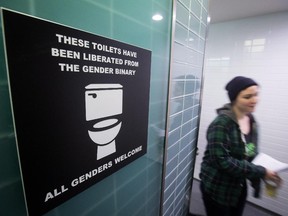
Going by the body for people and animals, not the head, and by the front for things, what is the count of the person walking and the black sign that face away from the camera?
0

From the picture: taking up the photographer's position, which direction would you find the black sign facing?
facing the viewer and to the right of the viewer

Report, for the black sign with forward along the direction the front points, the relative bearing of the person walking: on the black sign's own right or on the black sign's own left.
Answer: on the black sign's own left
